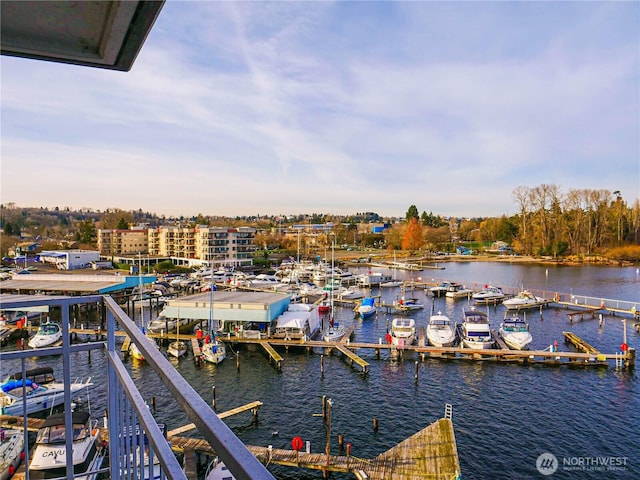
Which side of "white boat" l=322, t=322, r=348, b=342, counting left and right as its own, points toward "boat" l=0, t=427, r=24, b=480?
front

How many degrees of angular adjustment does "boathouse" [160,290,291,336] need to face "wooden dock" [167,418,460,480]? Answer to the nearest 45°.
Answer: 0° — it already faces it

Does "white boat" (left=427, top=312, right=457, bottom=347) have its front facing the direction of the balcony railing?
yes

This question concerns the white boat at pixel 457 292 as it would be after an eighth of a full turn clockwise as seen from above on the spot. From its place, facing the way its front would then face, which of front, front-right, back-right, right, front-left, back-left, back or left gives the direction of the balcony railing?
front-right

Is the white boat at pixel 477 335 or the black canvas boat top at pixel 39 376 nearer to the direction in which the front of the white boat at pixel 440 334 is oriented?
the black canvas boat top

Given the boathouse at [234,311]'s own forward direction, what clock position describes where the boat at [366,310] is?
The boat is roughly at 8 o'clock from the boathouse.

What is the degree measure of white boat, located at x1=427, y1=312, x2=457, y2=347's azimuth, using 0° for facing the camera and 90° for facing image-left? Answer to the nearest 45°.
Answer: approximately 0°

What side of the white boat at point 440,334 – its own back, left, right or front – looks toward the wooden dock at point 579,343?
left

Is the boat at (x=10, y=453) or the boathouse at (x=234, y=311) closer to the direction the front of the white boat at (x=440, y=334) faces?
the boat

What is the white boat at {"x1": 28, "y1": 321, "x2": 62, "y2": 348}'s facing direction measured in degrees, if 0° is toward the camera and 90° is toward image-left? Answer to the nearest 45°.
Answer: approximately 45°
